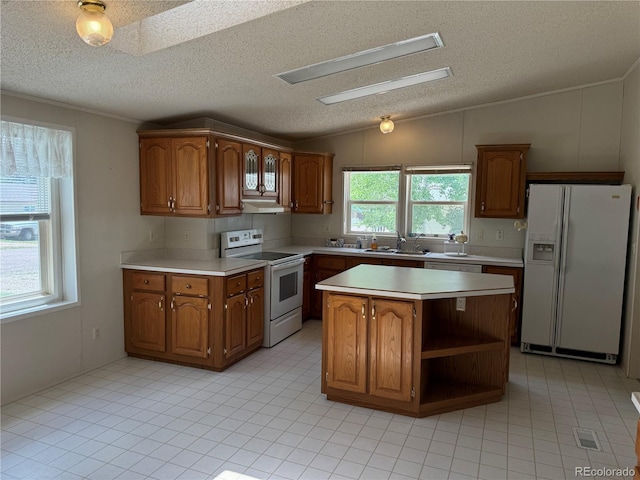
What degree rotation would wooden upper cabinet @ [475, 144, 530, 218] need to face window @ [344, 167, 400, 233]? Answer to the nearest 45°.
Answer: approximately 90° to its right

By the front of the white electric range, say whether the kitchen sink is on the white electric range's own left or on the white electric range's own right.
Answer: on the white electric range's own left

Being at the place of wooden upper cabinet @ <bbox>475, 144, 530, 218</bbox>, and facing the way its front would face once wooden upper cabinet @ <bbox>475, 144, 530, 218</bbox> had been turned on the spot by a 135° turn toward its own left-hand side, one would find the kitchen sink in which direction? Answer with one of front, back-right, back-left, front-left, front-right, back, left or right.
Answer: back-left

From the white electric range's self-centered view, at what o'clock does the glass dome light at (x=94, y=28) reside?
The glass dome light is roughly at 2 o'clock from the white electric range.

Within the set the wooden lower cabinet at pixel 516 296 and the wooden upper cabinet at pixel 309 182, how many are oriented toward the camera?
2
